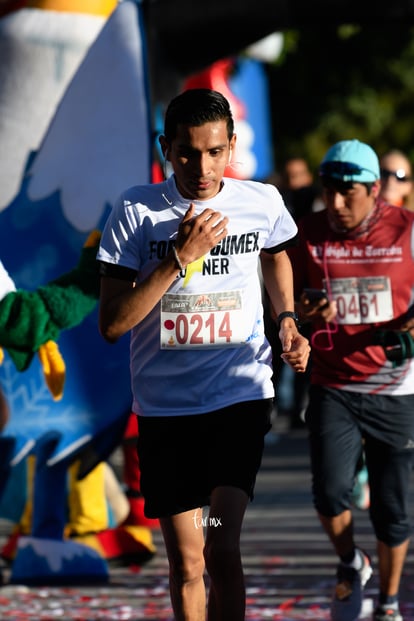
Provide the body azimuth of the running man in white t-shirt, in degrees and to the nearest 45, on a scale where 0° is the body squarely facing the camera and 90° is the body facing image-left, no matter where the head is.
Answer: approximately 0°

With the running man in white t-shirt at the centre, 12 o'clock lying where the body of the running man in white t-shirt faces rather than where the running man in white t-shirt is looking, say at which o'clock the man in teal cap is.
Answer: The man in teal cap is roughly at 7 o'clock from the running man in white t-shirt.
